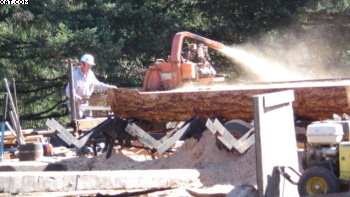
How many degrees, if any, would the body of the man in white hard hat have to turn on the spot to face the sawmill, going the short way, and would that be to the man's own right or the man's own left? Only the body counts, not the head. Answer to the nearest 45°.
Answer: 0° — they already face it

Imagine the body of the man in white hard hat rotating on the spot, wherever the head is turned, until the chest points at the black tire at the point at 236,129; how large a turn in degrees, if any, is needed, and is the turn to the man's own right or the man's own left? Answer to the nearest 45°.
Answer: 0° — they already face it

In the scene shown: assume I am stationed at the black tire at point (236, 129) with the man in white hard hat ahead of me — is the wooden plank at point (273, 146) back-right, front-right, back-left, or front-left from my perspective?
back-left

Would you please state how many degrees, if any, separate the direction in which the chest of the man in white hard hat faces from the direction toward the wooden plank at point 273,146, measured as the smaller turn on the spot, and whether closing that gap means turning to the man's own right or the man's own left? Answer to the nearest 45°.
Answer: approximately 45° to the man's own right

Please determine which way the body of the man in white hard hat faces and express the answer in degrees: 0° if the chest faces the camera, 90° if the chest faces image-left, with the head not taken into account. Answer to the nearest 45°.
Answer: approximately 315°

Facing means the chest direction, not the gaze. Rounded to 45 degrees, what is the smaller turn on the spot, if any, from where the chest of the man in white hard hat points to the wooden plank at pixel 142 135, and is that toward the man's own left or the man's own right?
approximately 45° to the man's own right

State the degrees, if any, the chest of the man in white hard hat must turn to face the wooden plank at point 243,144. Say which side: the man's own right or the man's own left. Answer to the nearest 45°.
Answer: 0° — they already face it
